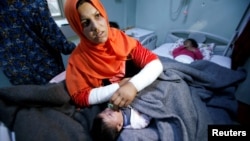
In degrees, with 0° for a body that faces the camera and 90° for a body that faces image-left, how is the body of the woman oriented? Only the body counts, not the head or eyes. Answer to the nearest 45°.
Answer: approximately 315°

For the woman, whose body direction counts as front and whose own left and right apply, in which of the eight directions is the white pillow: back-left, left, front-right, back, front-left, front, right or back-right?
left

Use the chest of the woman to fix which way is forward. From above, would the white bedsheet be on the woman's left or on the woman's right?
on the woman's left

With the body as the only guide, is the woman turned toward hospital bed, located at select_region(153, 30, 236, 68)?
no
